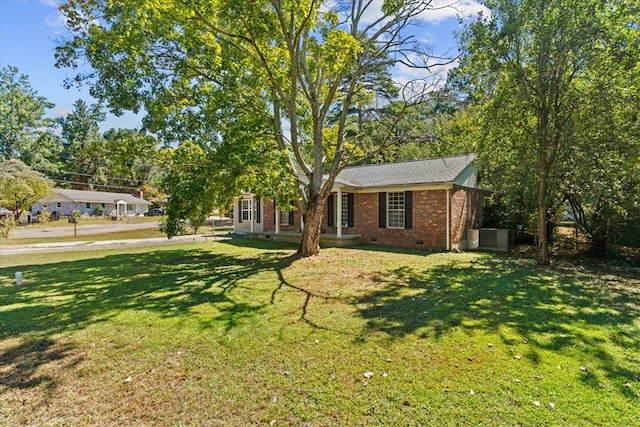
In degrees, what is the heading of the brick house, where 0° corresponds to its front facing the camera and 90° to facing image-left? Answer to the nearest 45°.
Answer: approximately 45°

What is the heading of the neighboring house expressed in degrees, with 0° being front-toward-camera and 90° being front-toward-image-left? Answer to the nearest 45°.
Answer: approximately 315°

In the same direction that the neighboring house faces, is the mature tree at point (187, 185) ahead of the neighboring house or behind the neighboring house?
ahead

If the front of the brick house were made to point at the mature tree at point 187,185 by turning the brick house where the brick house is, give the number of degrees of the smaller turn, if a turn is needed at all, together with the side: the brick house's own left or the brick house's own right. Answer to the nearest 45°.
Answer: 0° — it already faces it

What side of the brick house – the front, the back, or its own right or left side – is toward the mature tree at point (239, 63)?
front

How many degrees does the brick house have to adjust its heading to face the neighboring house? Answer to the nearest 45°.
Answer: approximately 90° to its right

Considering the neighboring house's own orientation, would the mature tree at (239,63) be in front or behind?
in front

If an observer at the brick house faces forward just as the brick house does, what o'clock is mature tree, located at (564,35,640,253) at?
The mature tree is roughly at 9 o'clock from the brick house.

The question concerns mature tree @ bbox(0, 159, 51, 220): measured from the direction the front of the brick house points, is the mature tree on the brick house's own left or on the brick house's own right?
on the brick house's own right

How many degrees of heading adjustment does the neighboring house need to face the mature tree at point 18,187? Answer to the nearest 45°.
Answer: approximately 45° to its right

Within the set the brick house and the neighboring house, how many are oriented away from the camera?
0
